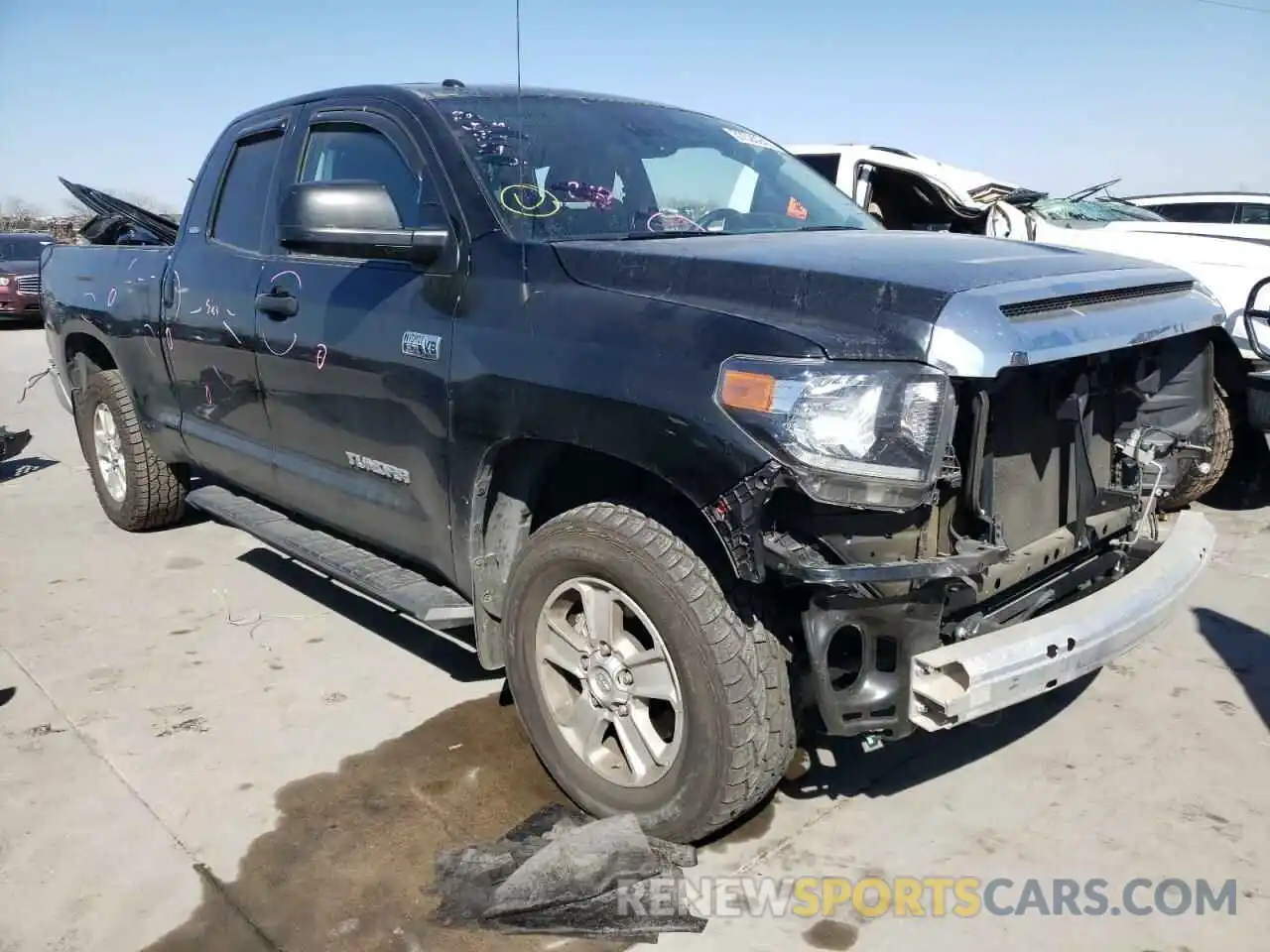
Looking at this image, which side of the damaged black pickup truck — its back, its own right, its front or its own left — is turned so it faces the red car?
back

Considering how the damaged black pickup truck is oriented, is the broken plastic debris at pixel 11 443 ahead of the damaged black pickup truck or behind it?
behind
